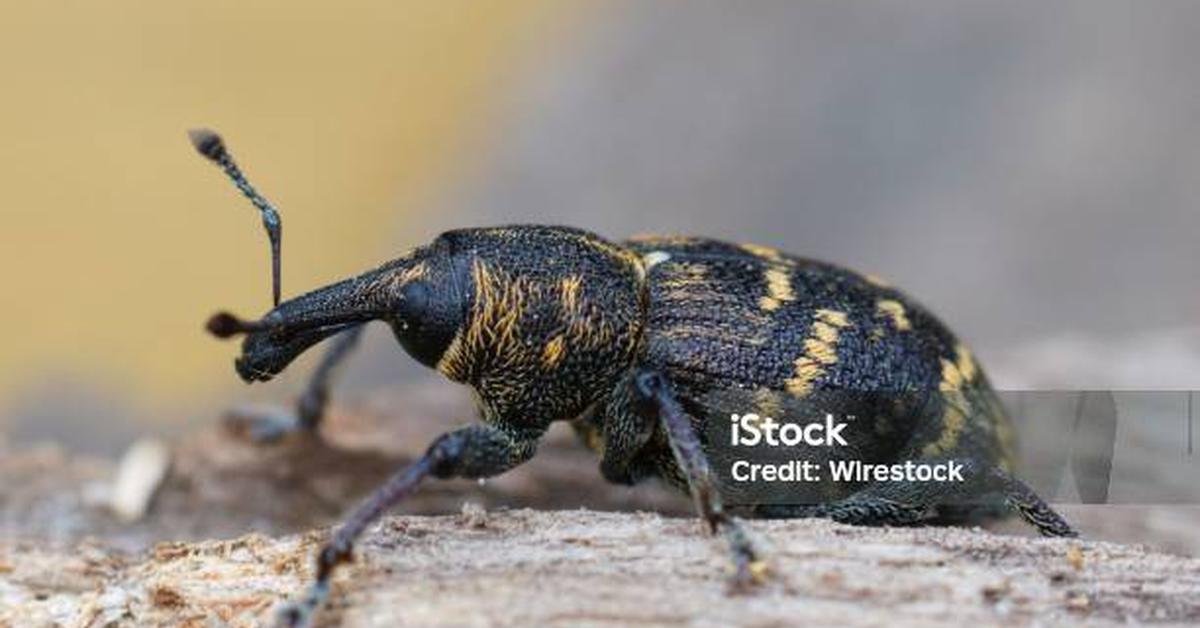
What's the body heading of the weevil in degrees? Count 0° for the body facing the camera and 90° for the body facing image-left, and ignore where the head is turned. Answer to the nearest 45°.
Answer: approximately 90°
